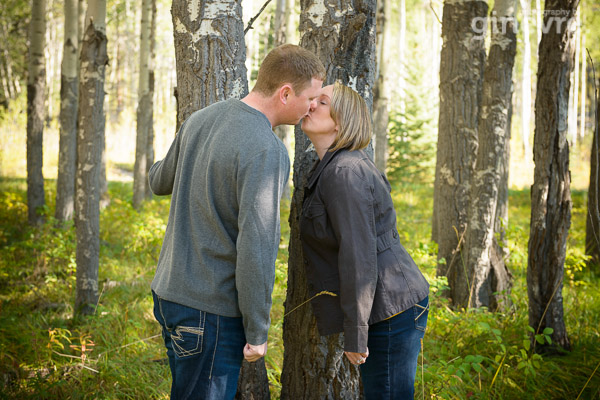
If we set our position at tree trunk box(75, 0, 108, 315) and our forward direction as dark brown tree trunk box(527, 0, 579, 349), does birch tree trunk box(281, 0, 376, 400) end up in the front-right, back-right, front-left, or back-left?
front-right

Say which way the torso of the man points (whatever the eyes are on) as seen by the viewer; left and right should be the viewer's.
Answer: facing away from the viewer and to the right of the viewer

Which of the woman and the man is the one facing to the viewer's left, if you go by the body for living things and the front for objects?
the woman

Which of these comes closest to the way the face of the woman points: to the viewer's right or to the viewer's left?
to the viewer's left

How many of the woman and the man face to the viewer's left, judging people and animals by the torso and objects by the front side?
1

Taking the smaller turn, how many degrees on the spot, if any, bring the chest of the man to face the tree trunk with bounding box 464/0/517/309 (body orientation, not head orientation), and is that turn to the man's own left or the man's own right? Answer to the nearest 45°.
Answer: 0° — they already face it

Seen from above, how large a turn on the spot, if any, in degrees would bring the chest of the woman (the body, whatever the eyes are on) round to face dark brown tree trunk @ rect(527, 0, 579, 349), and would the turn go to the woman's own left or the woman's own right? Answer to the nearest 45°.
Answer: approximately 135° to the woman's own right

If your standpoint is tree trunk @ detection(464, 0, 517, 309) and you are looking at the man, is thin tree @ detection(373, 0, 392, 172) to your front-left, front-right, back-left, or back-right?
back-right

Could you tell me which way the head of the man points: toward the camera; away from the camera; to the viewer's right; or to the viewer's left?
to the viewer's right

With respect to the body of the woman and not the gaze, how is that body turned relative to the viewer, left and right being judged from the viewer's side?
facing to the left of the viewer

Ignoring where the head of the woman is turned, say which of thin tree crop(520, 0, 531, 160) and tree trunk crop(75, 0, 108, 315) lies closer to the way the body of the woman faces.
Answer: the tree trunk

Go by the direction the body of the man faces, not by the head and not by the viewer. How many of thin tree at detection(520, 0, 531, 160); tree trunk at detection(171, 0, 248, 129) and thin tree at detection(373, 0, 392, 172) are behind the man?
0

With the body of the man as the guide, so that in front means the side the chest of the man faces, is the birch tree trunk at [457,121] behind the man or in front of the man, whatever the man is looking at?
in front

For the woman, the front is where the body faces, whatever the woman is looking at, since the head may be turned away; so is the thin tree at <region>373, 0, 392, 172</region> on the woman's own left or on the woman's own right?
on the woman's own right

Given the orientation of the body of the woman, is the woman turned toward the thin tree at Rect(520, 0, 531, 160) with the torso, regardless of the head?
no

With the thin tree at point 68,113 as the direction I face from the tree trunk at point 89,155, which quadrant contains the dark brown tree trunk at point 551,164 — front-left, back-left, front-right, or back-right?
back-right

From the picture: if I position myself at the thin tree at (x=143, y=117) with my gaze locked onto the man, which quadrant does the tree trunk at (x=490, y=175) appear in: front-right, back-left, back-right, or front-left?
front-left
